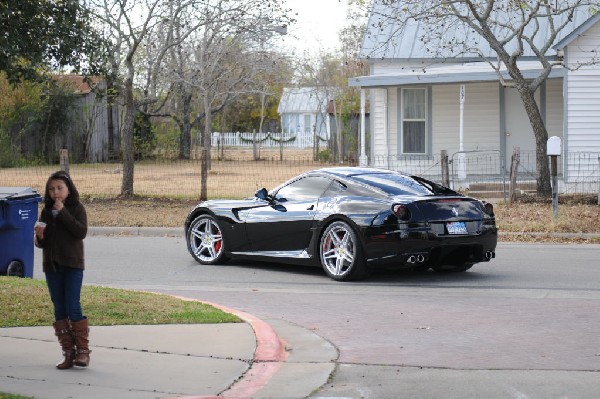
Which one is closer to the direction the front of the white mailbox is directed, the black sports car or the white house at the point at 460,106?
the black sports car

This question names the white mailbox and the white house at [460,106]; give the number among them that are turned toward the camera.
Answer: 2

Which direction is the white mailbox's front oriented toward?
toward the camera

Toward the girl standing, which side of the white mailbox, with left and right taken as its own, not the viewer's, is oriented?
front

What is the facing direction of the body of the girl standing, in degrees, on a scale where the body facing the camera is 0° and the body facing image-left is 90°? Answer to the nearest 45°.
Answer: approximately 45°

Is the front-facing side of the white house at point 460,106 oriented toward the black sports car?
yes

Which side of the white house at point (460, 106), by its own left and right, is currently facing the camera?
front

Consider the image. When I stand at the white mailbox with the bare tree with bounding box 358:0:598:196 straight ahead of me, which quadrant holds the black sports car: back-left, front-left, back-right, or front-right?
back-left

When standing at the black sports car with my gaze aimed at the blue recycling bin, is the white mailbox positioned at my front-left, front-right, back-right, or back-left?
back-right
